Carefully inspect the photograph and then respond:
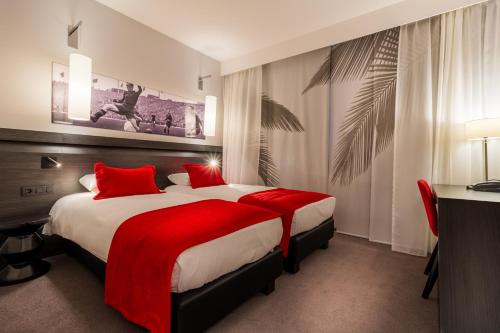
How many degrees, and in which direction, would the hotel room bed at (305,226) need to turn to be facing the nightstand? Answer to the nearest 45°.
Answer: approximately 135° to its right

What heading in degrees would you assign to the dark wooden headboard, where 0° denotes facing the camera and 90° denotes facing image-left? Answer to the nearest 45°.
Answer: approximately 315°

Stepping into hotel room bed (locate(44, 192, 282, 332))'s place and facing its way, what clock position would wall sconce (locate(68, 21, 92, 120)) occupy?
The wall sconce is roughly at 6 o'clock from the hotel room bed.

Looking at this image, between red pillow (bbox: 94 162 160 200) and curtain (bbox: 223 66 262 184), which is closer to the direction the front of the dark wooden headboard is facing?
the red pillow

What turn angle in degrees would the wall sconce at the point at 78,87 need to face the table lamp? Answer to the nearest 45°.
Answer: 0° — it already faces it

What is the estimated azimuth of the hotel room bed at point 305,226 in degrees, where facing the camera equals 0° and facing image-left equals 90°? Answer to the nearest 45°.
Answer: approximately 315°

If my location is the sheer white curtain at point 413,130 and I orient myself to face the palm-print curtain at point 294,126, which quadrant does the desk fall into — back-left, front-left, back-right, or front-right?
back-left
